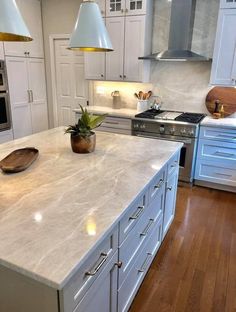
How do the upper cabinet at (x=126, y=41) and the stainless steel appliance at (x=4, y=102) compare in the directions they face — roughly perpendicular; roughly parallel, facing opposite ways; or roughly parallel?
roughly perpendicular

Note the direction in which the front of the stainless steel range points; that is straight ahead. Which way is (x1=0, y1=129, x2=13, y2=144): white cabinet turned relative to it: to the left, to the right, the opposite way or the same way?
to the left

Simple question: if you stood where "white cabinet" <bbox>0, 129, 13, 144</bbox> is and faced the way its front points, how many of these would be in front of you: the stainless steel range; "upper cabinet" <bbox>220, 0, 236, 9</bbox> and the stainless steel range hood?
3

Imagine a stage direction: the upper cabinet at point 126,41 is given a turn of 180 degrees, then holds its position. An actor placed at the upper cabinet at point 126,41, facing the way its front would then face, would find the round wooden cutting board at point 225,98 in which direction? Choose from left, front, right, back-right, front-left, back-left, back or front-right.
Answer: front-right

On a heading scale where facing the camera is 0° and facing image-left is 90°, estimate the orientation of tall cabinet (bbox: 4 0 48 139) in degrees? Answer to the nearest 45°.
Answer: approximately 315°

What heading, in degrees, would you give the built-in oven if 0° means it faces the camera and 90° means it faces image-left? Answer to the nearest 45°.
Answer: approximately 315°

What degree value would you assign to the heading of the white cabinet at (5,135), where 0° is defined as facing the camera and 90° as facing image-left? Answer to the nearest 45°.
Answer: approximately 315°
